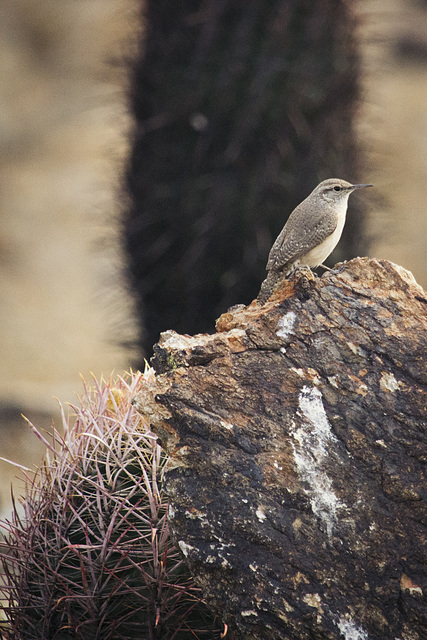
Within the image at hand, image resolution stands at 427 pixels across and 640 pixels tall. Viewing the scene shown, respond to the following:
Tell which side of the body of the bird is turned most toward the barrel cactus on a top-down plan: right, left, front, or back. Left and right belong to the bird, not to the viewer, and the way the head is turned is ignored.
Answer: back

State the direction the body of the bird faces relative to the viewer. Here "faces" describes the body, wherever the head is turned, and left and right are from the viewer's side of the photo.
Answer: facing to the right of the viewer
